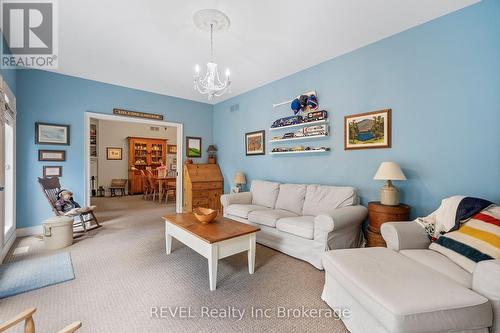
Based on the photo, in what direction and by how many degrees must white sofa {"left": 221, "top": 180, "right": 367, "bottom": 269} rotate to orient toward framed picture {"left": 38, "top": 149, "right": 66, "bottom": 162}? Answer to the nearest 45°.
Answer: approximately 45° to its right

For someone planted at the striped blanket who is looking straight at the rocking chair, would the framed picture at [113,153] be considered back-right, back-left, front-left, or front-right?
front-right

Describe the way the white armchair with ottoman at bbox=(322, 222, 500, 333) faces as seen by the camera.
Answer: facing the viewer and to the left of the viewer

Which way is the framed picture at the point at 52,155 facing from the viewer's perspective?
toward the camera

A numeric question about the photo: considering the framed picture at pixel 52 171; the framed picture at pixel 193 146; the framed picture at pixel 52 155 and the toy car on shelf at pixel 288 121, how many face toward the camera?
3

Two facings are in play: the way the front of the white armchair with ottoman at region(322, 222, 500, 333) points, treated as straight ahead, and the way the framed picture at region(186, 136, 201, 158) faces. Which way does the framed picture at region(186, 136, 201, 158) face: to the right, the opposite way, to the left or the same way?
to the left

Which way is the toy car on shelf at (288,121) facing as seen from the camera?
to the viewer's left

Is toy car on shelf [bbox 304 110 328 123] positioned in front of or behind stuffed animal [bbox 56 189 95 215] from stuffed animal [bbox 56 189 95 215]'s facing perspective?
in front

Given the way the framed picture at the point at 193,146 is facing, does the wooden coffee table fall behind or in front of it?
in front

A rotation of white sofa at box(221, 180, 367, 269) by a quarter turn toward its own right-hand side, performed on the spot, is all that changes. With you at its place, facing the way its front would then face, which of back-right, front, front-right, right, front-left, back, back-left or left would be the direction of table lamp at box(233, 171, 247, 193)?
front

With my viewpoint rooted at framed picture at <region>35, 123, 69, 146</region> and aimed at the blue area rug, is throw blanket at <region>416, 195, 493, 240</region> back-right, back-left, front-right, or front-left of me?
front-left
